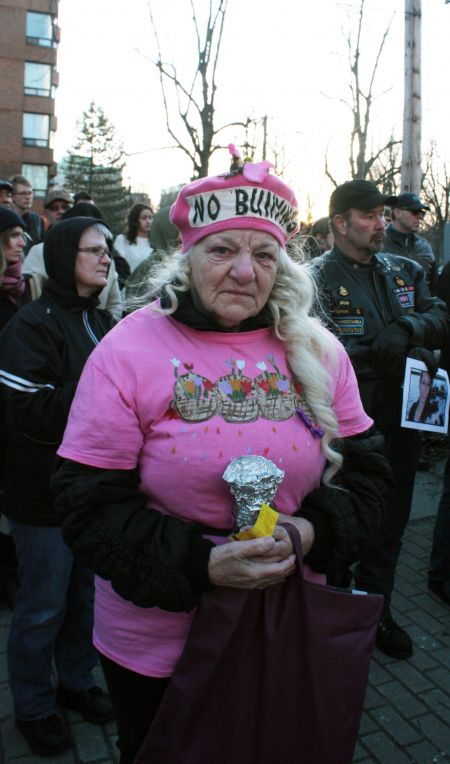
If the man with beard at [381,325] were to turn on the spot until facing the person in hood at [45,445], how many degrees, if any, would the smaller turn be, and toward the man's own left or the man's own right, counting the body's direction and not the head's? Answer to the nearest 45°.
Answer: approximately 90° to the man's own right

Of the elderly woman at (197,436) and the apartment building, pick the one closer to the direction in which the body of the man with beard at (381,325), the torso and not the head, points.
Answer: the elderly woman

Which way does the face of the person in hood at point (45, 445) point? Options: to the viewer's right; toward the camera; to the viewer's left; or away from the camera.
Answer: to the viewer's right

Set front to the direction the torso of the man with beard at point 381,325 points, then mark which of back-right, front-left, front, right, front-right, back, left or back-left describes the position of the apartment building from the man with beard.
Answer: back

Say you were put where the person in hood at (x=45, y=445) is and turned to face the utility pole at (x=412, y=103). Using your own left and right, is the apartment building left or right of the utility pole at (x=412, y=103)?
left

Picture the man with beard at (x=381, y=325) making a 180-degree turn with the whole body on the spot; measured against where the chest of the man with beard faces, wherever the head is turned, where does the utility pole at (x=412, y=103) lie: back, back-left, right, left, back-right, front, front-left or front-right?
front-right

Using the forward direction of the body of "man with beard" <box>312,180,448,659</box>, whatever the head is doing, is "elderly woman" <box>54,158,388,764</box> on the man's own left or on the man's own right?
on the man's own right

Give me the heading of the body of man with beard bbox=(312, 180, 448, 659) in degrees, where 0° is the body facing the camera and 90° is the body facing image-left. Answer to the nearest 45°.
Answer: approximately 315°
